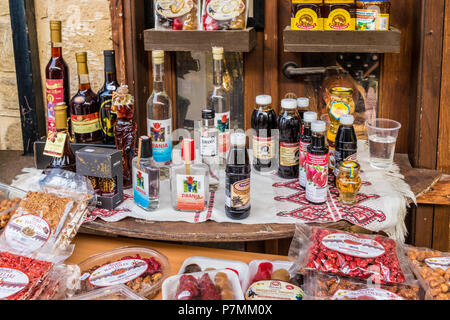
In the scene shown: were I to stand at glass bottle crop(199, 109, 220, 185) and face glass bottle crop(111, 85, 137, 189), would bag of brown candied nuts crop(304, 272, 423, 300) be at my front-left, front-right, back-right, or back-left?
back-left

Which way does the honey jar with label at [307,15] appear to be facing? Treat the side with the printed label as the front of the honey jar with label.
toward the camera

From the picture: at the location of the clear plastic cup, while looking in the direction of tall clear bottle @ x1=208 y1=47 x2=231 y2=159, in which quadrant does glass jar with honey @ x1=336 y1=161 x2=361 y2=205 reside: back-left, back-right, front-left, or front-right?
front-left

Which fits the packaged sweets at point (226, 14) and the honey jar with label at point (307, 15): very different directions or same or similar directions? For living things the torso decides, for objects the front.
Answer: same or similar directions

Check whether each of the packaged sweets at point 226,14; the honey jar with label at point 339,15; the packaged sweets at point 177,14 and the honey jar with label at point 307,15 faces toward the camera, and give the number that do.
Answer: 4

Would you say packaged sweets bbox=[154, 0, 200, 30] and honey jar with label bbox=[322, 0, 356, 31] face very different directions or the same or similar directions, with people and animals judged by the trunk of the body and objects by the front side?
same or similar directions

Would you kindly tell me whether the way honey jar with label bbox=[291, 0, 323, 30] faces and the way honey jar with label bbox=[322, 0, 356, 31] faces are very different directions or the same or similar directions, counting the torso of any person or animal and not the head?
same or similar directions

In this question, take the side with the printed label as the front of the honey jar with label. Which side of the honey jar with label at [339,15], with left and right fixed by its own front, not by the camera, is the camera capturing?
front

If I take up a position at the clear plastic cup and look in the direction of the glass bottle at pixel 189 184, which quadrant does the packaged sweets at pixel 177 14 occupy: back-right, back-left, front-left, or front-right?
front-right

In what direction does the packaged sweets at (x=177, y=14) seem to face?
toward the camera

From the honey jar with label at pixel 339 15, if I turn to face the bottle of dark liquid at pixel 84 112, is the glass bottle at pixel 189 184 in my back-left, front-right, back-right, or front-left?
front-left

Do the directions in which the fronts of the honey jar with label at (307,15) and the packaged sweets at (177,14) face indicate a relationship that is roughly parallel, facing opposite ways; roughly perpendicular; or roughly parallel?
roughly parallel
